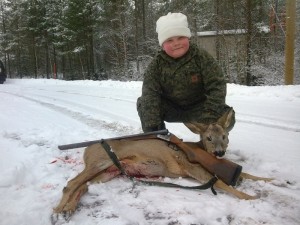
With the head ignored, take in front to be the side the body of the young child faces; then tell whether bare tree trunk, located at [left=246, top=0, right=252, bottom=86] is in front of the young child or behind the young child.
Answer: behind

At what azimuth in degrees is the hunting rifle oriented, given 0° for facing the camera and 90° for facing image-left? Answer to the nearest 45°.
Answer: approximately 90°

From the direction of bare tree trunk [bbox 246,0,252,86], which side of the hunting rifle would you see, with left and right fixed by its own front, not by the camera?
right

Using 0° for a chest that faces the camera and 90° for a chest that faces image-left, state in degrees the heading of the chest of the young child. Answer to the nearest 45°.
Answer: approximately 0°

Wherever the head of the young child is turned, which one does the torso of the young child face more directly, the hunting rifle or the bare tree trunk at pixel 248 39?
the hunting rifle

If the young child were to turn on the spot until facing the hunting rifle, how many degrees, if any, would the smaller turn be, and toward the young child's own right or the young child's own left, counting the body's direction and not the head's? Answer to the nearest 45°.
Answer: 0° — they already face it

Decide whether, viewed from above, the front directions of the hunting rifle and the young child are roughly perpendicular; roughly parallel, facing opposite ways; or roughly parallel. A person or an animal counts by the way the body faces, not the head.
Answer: roughly perpendicular

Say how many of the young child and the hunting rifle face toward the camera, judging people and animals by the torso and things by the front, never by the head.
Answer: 1

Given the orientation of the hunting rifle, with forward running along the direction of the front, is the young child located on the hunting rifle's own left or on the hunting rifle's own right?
on the hunting rifle's own right
